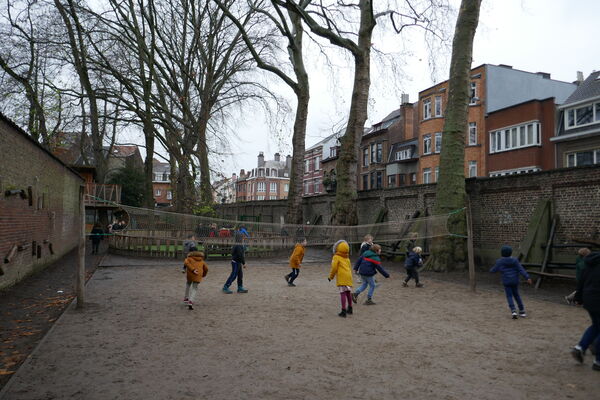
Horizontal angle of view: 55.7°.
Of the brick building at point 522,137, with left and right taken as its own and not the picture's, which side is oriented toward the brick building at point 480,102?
right

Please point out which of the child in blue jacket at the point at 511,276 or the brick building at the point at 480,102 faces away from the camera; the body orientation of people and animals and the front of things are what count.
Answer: the child in blue jacket

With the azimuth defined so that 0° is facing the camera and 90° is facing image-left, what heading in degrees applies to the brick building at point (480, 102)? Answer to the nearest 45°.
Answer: approximately 45°

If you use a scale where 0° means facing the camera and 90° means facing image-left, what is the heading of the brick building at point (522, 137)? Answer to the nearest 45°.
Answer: approximately 45°

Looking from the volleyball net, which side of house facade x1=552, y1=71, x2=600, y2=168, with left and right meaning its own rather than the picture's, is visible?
front

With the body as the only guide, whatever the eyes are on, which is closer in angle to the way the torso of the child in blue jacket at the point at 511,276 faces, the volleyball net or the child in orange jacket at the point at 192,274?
the volleyball net

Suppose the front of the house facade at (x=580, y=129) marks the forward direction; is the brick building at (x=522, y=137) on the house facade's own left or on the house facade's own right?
on the house facade's own right

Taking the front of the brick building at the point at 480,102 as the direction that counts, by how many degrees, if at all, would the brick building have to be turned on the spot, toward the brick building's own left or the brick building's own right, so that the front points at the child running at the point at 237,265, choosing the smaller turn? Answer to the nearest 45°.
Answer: approximately 45° to the brick building's own left

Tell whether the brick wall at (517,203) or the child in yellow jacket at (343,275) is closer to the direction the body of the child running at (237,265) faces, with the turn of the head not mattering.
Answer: the brick wall

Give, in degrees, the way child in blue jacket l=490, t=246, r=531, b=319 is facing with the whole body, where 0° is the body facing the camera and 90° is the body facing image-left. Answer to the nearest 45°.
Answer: approximately 180°

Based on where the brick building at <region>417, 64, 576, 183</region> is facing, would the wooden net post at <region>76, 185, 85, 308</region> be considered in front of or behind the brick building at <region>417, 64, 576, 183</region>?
in front

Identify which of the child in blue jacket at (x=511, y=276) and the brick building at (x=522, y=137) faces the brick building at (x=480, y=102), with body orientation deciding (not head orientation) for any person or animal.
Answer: the child in blue jacket
